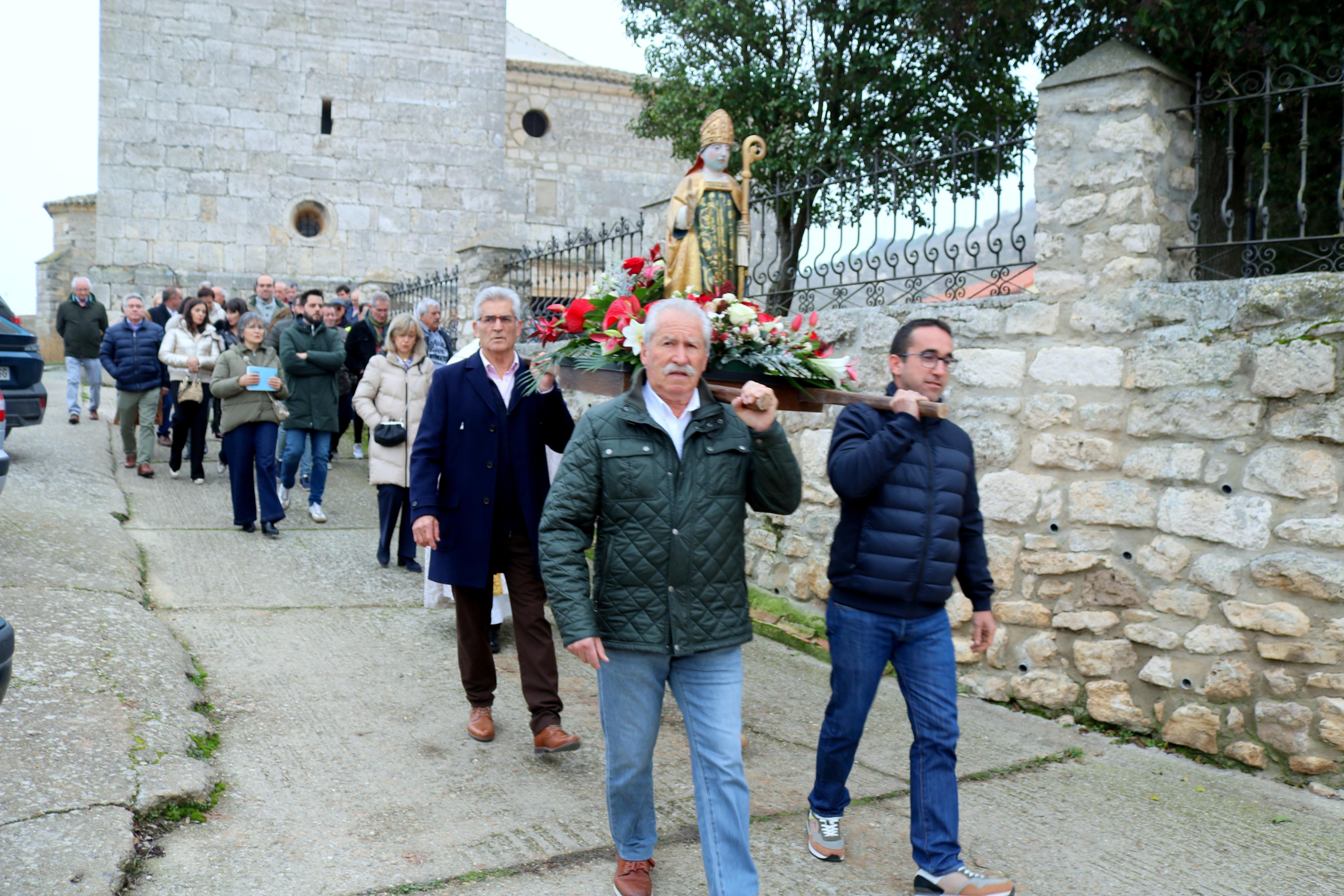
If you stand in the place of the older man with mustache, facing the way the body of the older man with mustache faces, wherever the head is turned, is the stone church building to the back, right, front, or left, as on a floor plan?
back

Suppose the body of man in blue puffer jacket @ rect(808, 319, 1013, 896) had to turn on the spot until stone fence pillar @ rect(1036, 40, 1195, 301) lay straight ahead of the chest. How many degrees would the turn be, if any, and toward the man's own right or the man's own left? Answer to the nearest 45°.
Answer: approximately 135° to the man's own left

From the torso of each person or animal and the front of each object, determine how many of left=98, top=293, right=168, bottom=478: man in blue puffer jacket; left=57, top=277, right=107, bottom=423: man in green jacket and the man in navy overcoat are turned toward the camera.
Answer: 3

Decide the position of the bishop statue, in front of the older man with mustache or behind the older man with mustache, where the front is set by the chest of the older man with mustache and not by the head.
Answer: behind

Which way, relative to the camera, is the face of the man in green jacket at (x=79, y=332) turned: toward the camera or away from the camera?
toward the camera

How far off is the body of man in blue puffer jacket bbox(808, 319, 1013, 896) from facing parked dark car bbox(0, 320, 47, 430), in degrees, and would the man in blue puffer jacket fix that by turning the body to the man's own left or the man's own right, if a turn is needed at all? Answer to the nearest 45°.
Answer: approximately 180°

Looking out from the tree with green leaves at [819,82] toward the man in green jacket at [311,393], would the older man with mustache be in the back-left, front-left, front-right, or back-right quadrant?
front-left

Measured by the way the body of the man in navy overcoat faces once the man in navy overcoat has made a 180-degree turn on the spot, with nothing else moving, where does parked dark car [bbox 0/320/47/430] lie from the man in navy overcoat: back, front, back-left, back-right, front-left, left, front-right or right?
front-left

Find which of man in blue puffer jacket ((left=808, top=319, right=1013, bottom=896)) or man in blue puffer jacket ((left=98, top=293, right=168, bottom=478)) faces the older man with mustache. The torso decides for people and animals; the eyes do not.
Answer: man in blue puffer jacket ((left=98, top=293, right=168, bottom=478))

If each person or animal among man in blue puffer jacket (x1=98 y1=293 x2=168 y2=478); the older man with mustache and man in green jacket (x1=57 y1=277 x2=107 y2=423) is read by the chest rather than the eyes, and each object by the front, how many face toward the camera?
3

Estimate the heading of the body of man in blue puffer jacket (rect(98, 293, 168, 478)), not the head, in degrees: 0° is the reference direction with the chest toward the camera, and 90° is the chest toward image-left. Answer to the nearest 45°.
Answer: approximately 0°

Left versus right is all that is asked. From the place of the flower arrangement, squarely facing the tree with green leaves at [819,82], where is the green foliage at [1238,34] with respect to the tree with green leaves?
right

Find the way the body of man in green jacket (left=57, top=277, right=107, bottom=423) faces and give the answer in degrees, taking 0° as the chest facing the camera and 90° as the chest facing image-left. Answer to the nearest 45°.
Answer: approximately 0°

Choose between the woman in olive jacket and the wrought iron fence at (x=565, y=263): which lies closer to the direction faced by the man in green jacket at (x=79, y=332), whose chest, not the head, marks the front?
the woman in olive jacket

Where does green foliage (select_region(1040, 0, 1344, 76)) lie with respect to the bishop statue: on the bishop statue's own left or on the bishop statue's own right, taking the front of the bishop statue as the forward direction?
on the bishop statue's own left

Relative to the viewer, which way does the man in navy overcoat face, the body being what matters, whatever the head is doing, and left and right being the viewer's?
facing the viewer

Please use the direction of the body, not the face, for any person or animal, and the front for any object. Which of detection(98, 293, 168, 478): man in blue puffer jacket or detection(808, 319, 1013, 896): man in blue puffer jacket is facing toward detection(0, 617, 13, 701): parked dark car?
detection(98, 293, 168, 478): man in blue puffer jacket

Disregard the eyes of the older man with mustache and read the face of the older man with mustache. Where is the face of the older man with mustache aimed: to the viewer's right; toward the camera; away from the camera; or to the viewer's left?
toward the camera

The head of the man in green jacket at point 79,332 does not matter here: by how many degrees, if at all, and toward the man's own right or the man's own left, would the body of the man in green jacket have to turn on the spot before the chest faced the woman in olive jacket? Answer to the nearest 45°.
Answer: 0° — they already face them

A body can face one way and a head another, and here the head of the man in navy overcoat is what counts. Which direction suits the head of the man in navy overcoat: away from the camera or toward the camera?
toward the camera

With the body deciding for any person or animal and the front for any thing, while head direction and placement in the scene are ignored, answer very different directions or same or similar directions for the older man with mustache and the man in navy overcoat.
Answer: same or similar directions
